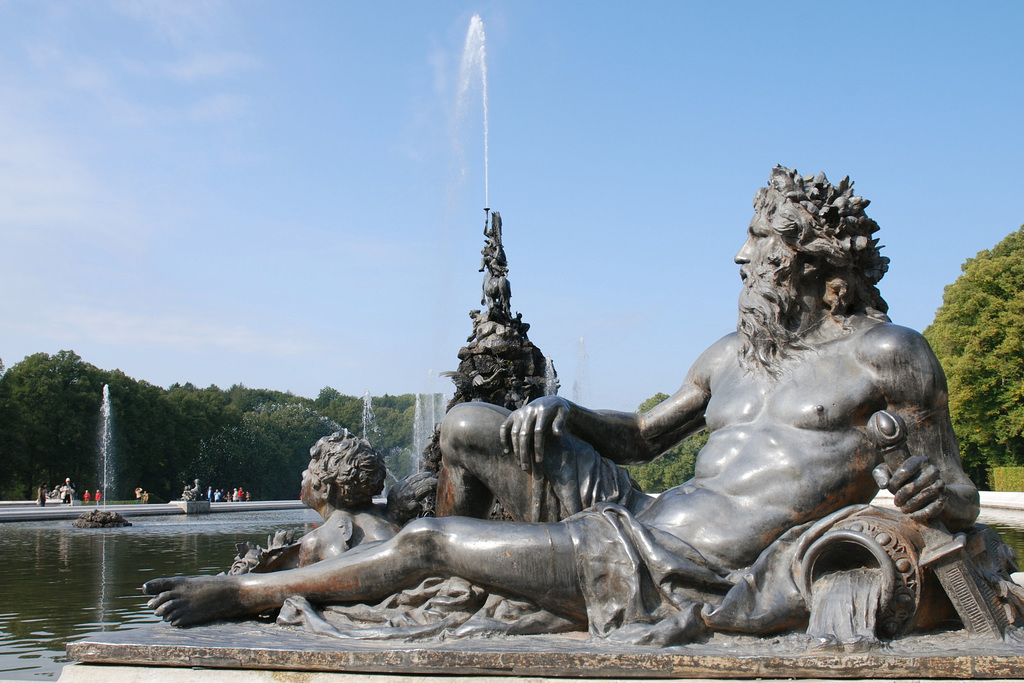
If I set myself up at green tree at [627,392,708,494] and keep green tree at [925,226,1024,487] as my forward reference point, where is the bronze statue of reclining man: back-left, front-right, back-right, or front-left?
front-right

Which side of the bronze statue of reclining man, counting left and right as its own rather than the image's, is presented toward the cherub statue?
right

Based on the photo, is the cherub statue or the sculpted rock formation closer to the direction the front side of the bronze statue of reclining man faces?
the cherub statue

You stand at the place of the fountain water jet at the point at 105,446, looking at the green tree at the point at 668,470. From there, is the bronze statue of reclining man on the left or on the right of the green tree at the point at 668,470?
right

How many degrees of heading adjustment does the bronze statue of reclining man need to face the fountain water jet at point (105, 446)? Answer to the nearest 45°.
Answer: approximately 90° to its right

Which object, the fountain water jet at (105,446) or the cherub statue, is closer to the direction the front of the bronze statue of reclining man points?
the cherub statue

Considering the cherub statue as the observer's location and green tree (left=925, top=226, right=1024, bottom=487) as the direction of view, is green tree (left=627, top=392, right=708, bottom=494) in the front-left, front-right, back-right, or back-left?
front-left

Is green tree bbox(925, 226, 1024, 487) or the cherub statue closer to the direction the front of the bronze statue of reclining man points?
the cherub statue

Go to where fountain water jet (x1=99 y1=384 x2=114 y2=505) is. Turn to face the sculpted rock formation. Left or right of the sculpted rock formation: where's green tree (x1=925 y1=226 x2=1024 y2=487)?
left

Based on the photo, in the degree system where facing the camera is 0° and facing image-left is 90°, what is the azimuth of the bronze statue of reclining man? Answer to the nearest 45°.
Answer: approximately 45°

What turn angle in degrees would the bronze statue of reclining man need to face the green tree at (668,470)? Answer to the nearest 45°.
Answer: approximately 135° to its right

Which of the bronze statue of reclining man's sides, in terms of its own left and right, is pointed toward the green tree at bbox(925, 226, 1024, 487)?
back

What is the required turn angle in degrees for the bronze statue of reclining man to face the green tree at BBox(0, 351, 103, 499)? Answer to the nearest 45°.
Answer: approximately 90° to its right

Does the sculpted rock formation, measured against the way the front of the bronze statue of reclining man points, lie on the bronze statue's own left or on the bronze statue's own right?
on the bronze statue's own right
